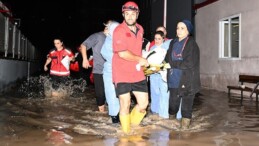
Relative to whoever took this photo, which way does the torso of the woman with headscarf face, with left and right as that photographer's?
facing the viewer and to the left of the viewer

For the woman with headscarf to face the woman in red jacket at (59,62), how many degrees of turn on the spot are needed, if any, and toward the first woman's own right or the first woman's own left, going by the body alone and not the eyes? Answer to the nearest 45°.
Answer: approximately 90° to the first woman's own right
